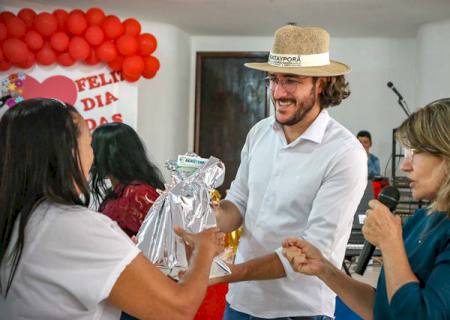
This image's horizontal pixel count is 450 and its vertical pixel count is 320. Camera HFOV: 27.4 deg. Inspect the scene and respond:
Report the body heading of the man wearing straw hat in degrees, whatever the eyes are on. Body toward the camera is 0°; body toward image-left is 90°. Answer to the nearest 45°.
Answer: approximately 45°

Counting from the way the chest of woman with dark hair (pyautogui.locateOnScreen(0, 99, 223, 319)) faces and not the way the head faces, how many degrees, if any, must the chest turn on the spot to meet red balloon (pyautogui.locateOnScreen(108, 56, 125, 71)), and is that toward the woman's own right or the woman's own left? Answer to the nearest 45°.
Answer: approximately 45° to the woman's own left

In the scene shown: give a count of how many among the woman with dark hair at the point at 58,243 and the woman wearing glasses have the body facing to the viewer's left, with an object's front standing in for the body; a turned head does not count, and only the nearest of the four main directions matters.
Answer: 1

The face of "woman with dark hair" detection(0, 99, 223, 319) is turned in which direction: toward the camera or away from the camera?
away from the camera

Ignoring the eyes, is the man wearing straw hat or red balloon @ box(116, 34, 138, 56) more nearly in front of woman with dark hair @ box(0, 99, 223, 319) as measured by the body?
the man wearing straw hat

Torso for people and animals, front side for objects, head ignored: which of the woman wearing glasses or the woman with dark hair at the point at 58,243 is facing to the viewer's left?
the woman wearing glasses

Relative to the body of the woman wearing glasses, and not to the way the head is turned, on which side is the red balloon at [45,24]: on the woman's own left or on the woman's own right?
on the woman's own right

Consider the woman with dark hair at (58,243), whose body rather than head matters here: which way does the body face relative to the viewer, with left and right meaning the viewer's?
facing away from the viewer and to the right of the viewer

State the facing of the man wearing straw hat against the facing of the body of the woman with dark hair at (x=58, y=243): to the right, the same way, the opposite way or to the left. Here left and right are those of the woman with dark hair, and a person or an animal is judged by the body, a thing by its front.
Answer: the opposite way

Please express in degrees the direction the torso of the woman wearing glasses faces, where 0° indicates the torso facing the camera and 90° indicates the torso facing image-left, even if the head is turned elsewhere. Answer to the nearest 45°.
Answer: approximately 90°
